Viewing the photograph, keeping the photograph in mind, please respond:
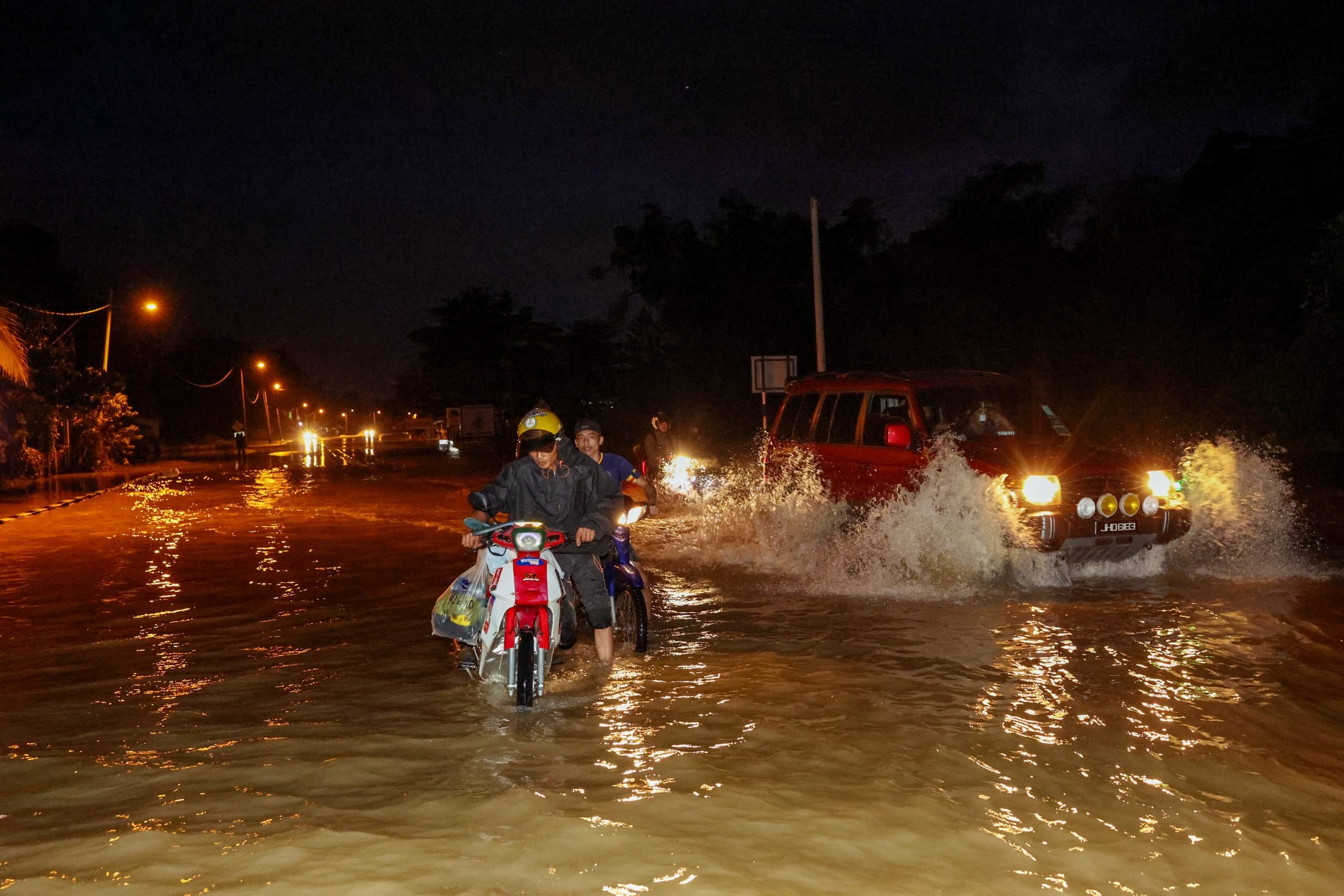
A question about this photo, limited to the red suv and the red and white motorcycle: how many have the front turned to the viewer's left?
0

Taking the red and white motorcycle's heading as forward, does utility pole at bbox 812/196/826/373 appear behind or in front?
behind

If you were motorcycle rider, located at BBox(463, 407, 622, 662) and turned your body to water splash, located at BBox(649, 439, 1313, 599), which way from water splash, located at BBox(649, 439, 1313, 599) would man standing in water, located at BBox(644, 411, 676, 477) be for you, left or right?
left

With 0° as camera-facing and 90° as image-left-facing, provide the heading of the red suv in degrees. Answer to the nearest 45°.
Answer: approximately 315°

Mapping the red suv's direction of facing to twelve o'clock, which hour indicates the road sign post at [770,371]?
The road sign post is roughly at 7 o'clock from the red suv.

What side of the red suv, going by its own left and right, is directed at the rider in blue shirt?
right

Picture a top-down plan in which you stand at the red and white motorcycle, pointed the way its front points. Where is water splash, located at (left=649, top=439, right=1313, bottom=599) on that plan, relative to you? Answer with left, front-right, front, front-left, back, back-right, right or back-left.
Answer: back-left

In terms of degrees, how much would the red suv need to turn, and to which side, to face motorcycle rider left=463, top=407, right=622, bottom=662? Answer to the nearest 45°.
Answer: approximately 90° to its right

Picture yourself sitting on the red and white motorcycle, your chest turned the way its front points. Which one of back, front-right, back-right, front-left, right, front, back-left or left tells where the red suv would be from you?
back-left

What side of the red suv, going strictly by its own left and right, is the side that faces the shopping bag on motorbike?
right

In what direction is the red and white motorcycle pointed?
toward the camera
